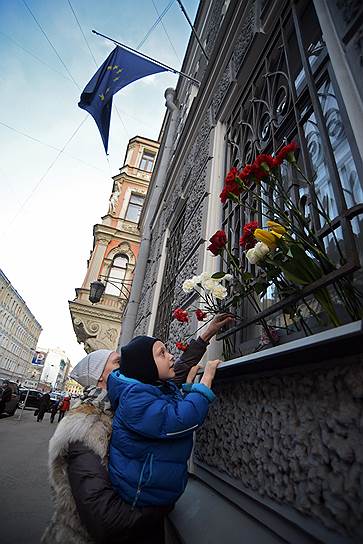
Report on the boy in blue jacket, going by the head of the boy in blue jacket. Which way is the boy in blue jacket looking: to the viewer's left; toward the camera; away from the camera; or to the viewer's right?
to the viewer's right

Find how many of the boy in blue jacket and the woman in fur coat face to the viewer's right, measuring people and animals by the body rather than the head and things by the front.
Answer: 2

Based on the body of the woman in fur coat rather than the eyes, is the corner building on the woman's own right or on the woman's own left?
on the woman's own left

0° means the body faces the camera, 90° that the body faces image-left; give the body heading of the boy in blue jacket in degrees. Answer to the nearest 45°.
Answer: approximately 270°

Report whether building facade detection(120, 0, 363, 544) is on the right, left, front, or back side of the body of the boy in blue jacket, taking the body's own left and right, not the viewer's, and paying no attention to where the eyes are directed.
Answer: front

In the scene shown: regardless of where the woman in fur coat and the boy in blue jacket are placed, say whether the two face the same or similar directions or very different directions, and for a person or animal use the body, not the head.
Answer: same or similar directions

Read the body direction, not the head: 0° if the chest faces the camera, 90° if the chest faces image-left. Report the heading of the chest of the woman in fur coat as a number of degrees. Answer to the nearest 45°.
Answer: approximately 270°
